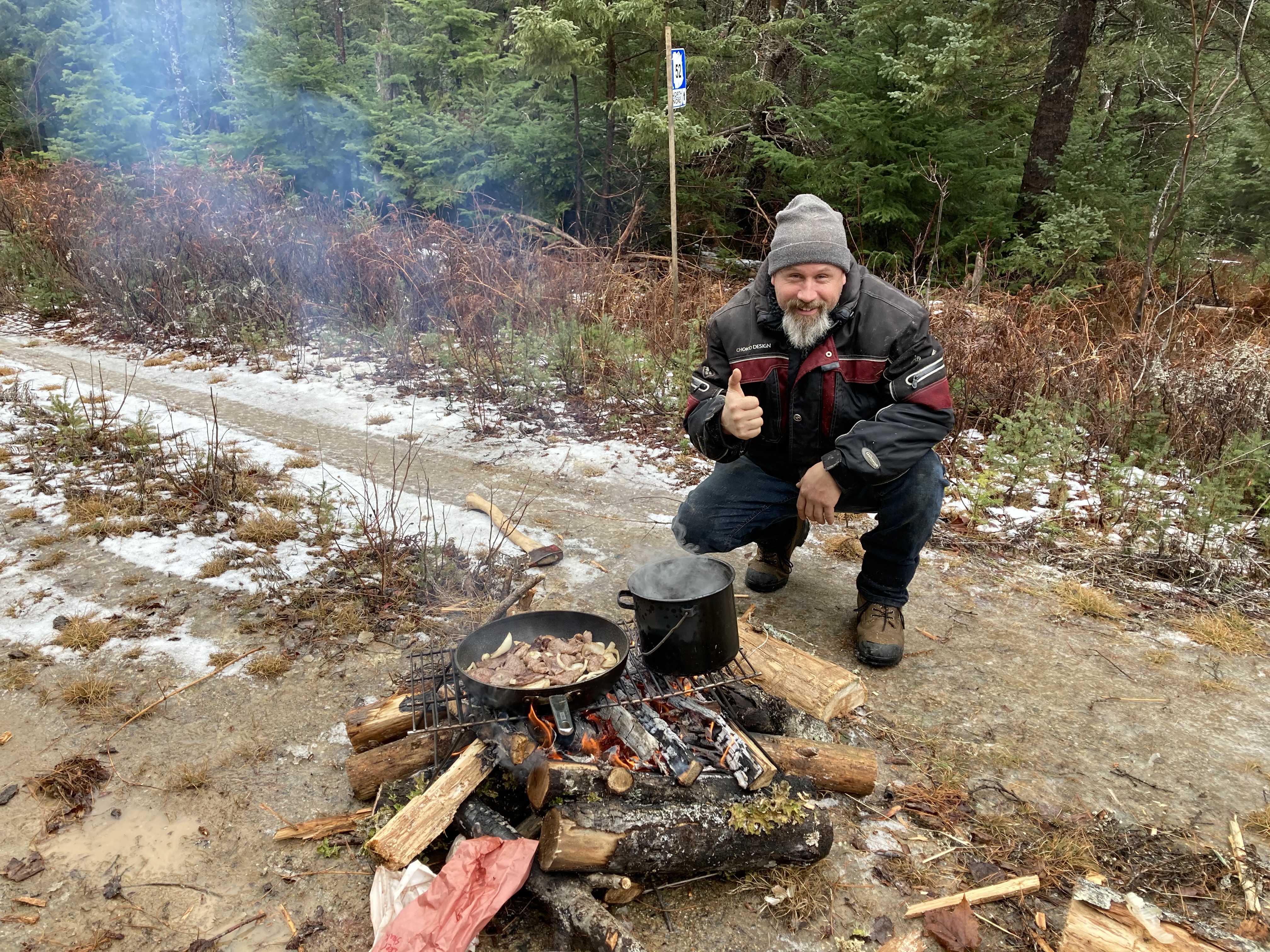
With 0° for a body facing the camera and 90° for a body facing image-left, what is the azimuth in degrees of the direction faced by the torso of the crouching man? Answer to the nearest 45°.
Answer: approximately 0°

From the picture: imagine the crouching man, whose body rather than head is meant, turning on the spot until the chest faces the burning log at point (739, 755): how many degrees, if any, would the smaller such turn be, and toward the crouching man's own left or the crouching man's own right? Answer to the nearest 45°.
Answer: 0° — they already face it

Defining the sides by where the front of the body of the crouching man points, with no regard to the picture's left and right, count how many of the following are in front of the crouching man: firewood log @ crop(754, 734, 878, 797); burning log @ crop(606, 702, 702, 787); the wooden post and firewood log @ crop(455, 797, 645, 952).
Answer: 3

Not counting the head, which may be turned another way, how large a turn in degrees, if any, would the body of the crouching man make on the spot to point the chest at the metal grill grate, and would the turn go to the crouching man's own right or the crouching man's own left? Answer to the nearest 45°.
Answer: approximately 45° to the crouching man's own right

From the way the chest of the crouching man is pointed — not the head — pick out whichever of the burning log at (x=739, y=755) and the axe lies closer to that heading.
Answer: the burning log

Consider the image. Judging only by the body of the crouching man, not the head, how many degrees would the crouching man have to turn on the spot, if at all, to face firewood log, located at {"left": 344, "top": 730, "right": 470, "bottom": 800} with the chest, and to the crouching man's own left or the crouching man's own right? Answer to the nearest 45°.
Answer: approximately 45° to the crouching man's own right

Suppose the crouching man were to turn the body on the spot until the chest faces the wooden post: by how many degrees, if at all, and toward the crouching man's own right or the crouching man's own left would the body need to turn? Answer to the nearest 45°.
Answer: approximately 180°

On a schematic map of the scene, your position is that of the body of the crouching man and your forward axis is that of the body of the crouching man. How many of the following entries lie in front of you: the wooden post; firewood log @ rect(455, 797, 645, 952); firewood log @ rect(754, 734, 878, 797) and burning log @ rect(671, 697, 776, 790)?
3

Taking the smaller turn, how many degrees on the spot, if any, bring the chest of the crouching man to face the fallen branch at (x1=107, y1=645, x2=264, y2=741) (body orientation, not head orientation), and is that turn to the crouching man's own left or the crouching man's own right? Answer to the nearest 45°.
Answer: approximately 45° to the crouching man's own right

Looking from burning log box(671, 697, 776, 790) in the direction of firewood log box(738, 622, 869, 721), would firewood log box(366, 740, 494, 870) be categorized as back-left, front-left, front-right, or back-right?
back-left
